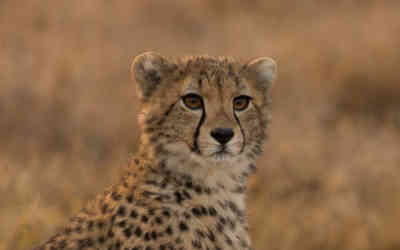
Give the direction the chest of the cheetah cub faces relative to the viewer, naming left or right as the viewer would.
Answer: facing the viewer and to the right of the viewer
